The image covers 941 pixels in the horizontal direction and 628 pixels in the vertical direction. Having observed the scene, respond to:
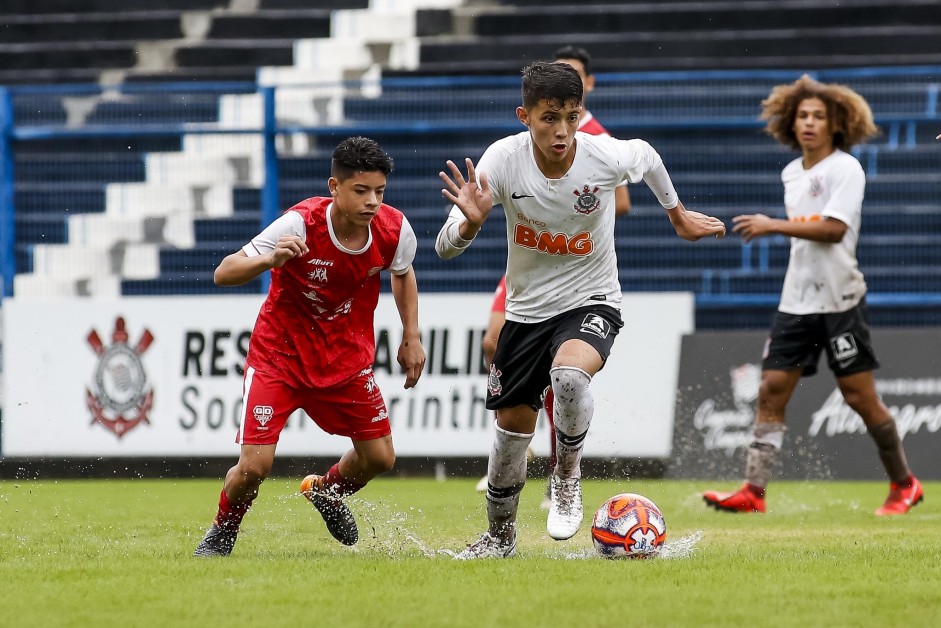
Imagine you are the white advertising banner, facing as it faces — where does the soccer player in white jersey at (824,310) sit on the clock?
The soccer player in white jersey is roughly at 10 o'clock from the white advertising banner.

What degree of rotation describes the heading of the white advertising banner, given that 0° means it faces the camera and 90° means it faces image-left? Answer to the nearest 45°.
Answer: approximately 0°

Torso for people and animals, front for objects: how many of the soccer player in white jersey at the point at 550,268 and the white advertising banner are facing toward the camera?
2

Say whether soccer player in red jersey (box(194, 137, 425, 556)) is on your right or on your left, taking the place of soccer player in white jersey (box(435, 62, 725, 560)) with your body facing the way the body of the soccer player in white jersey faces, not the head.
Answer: on your right

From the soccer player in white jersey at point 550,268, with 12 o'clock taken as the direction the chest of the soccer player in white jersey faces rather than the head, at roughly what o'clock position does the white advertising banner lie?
The white advertising banner is roughly at 5 o'clock from the soccer player in white jersey.
